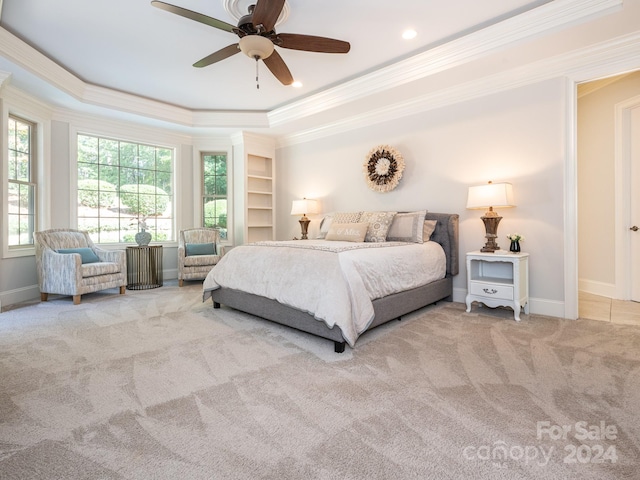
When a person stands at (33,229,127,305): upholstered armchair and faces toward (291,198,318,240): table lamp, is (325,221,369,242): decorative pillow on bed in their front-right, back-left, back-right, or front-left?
front-right

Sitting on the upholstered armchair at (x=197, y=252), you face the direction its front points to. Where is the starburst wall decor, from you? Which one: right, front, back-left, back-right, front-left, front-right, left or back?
front-left

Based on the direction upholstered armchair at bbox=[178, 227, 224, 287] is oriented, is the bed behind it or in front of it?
in front

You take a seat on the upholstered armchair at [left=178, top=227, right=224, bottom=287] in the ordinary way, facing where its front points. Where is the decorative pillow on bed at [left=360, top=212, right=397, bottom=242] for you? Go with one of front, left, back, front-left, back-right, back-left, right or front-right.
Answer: front-left

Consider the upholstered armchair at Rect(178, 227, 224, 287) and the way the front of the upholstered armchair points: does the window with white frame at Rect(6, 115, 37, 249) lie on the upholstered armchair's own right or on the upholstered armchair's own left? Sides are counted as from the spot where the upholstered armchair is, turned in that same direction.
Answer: on the upholstered armchair's own right

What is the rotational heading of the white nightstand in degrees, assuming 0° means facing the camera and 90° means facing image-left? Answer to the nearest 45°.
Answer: approximately 45°

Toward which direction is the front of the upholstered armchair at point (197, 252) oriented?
toward the camera

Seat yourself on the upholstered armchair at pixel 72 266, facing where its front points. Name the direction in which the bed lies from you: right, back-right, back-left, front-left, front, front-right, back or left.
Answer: front

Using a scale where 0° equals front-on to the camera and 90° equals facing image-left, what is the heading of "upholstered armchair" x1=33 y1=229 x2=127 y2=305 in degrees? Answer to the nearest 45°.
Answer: approximately 315°

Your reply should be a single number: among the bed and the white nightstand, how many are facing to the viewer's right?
0

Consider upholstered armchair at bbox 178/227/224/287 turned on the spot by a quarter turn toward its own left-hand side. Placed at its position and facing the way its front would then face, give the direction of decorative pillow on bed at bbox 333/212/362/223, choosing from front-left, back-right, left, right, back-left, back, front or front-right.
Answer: front-right

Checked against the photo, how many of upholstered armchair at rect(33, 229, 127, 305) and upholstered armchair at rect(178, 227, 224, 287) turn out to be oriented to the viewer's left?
0

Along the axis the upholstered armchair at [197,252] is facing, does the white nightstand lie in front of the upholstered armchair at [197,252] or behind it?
in front

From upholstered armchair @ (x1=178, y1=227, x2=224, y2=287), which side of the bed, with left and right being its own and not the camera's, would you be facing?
right
